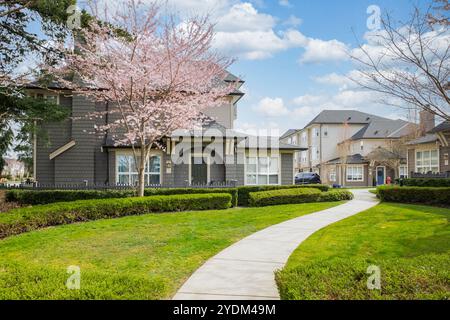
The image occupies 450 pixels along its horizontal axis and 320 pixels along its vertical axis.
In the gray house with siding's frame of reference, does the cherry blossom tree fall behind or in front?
in front

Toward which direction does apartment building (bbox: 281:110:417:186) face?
toward the camera

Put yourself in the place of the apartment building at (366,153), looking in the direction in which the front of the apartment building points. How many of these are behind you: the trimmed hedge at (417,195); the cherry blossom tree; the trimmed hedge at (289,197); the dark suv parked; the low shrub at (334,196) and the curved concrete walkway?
0

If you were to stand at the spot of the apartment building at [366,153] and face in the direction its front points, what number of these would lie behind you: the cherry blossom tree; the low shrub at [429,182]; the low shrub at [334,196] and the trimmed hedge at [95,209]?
0

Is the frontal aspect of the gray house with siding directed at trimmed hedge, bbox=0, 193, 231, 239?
yes

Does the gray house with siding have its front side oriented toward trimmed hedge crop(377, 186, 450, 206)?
no

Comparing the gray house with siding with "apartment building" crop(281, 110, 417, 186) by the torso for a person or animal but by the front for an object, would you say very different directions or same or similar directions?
same or similar directions

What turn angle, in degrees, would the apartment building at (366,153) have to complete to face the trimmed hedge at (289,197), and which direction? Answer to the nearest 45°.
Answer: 0° — it already faces it

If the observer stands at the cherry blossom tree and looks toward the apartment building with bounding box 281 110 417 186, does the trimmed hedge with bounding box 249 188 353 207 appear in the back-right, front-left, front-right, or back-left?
front-right

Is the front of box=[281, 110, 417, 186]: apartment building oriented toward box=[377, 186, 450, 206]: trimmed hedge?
yes

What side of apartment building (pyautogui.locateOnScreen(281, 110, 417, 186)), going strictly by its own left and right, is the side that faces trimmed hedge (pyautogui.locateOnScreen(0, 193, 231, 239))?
front

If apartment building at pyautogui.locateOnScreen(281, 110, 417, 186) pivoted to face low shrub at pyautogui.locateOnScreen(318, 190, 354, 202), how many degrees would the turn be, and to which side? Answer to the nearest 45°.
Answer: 0° — it already faces it

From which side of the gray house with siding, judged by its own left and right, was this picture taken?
front

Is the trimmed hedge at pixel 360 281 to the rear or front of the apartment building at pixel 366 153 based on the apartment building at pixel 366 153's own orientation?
to the front

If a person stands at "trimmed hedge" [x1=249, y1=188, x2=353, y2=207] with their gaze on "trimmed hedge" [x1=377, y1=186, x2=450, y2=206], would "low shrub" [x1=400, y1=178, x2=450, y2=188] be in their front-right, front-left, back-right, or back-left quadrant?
front-left

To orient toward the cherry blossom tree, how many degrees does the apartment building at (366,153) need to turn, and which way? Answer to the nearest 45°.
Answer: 0° — it already faces it

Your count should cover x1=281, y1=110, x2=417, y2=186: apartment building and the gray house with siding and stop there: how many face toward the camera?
2
